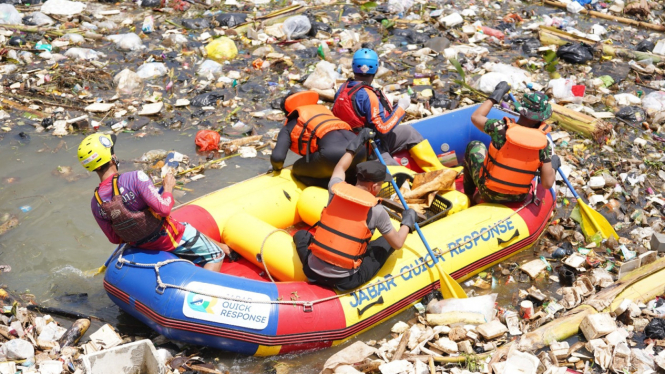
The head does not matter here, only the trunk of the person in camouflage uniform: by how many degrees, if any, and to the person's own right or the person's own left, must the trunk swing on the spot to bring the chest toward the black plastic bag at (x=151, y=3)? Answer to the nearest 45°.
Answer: approximately 90° to the person's own left

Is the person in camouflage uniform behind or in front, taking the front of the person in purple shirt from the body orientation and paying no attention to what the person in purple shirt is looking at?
in front

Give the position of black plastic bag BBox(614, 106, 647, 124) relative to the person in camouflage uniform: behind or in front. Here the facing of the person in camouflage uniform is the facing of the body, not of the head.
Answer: in front

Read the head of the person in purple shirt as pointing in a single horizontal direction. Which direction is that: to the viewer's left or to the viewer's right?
to the viewer's right

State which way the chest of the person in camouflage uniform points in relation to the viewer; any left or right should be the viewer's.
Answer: facing away from the viewer and to the right of the viewer

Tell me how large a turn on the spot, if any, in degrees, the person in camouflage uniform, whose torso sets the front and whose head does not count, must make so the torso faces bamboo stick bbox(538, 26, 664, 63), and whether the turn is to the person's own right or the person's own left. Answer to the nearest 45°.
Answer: approximately 45° to the person's own right

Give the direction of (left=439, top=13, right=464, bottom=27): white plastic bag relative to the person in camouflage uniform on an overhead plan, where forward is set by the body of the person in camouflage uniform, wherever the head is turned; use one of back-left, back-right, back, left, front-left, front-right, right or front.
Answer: front-left
